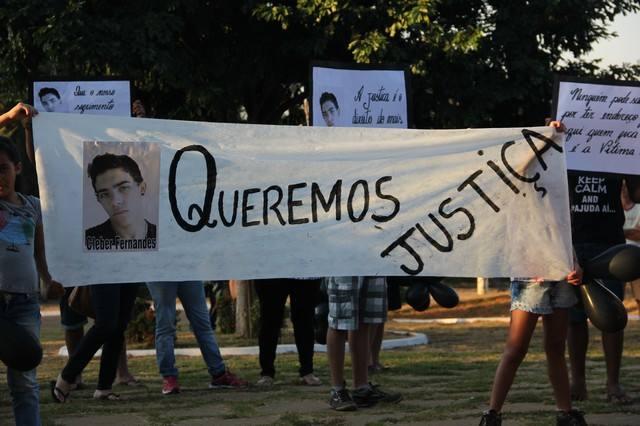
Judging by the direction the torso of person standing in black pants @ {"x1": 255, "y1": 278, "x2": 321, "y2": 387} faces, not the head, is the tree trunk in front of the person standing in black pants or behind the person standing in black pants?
behind

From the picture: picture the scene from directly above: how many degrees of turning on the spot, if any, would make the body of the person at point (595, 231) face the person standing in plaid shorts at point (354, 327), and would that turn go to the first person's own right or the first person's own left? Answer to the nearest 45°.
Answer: approximately 90° to the first person's own right

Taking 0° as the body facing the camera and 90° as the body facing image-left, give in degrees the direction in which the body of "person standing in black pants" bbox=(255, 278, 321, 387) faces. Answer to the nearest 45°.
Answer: approximately 0°

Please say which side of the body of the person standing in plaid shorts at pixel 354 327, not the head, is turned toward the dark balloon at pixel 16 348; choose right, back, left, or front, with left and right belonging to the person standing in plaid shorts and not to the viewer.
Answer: right

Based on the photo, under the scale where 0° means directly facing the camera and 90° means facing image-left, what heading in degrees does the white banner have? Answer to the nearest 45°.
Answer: approximately 0°

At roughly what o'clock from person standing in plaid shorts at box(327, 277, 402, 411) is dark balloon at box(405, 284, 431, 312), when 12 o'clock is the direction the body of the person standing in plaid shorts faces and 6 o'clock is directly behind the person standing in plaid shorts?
The dark balloon is roughly at 8 o'clock from the person standing in plaid shorts.
